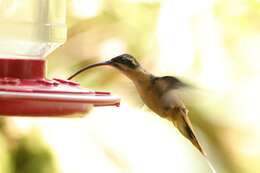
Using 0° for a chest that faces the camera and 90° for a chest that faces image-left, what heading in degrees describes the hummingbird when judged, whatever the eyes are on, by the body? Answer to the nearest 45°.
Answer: approximately 90°
